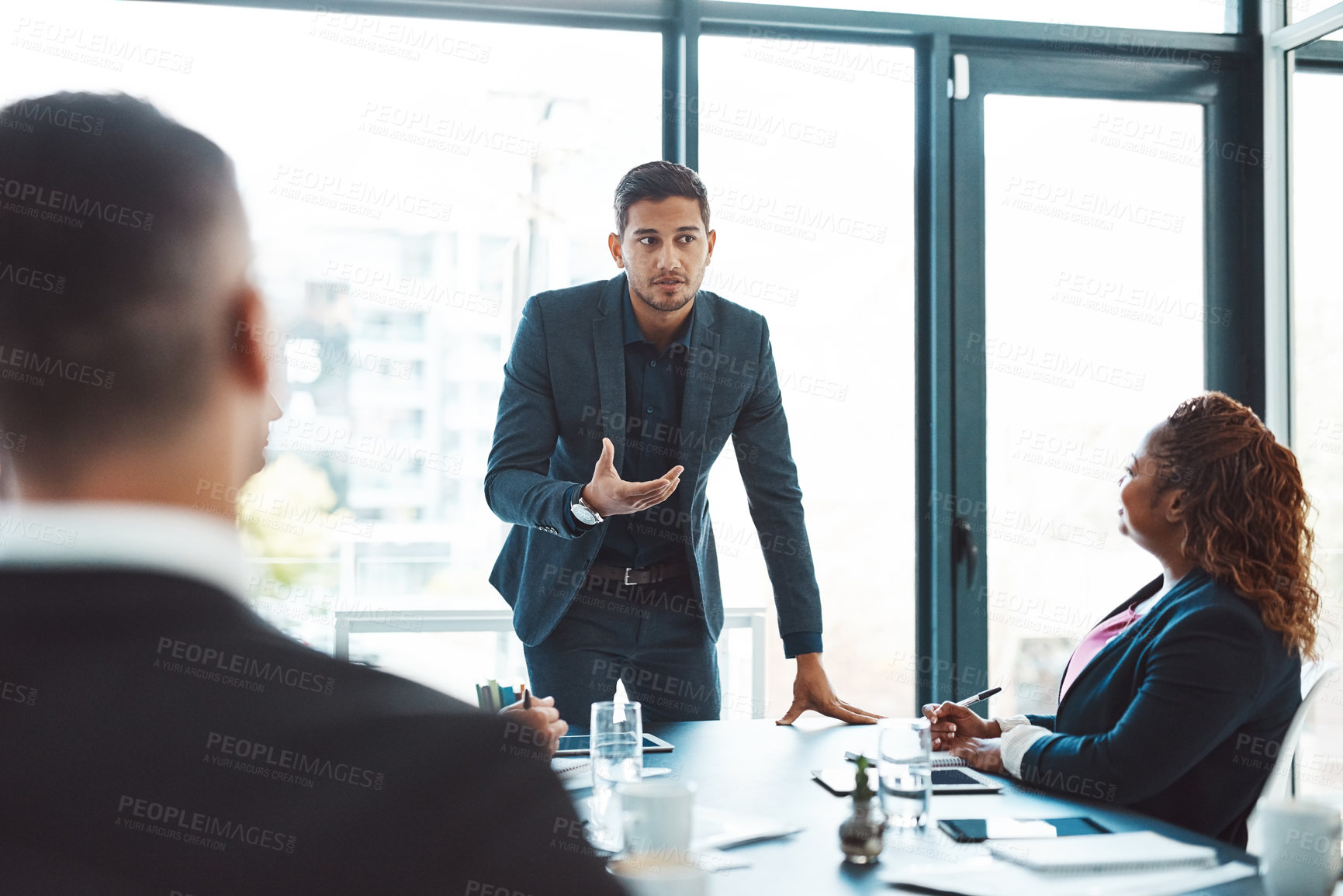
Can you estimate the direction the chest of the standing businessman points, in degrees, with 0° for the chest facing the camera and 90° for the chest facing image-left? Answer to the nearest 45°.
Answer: approximately 0°

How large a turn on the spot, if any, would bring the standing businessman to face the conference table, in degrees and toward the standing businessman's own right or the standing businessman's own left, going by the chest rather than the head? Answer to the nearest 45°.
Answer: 0° — they already face it

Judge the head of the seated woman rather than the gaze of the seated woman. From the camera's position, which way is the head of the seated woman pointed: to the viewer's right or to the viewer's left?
to the viewer's left

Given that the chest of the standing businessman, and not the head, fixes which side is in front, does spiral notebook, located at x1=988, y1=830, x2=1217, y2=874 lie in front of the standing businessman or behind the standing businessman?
in front

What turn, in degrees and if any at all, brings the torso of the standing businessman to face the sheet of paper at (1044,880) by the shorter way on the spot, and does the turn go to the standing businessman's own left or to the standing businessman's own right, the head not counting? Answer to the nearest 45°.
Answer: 0° — they already face it

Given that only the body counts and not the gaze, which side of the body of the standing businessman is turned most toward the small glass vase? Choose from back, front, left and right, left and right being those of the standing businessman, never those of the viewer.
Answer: front

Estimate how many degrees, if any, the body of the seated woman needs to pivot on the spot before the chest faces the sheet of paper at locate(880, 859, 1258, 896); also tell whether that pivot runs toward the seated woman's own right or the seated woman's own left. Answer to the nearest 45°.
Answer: approximately 90° to the seated woman's own left

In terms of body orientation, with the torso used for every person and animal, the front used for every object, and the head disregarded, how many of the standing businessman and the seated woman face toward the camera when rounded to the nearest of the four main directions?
1

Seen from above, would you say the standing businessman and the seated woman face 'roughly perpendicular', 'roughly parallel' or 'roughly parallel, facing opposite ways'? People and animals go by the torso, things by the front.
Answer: roughly perpendicular

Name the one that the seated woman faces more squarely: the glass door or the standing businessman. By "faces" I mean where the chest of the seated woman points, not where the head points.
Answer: the standing businessman

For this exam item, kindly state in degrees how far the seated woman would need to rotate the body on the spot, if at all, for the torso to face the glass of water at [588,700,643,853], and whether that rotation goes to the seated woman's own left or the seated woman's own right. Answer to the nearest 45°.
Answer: approximately 45° to the seated woman's own left

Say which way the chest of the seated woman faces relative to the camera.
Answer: to the viewer's left
